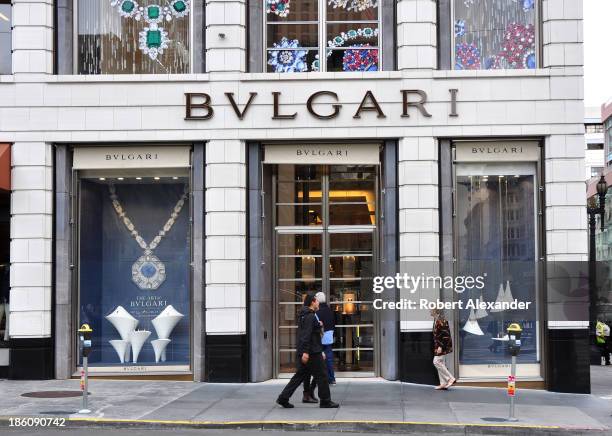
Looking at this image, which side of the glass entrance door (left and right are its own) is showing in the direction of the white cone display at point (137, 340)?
right

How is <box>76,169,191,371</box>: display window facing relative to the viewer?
toward the camera

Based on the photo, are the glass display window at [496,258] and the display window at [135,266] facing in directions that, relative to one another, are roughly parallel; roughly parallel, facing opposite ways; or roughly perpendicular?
roughly parallel

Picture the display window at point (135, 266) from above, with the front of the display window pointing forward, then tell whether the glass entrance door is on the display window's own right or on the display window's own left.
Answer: on the display window's own left

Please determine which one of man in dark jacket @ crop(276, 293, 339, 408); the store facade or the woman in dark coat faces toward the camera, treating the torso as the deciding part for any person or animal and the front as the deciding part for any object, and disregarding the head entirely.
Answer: the store facade

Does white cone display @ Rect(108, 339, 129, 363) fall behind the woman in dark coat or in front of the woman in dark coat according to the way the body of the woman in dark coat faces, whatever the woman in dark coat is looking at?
in front

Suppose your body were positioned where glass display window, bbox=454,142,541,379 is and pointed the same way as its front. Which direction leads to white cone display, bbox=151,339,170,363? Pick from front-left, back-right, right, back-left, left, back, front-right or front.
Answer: right

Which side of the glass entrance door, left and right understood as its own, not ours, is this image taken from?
front

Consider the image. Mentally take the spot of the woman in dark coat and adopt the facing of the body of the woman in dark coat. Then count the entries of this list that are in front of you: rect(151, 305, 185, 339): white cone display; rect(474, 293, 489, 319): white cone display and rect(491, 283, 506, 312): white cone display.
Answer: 1

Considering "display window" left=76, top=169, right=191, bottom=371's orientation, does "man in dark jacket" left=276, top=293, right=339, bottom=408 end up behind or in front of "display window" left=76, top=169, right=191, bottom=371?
in front

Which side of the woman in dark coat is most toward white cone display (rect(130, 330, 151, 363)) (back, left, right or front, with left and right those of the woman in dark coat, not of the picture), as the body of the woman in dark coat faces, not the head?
front

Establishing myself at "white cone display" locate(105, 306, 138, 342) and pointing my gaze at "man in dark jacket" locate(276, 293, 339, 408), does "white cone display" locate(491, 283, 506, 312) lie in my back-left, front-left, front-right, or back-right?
front-left
